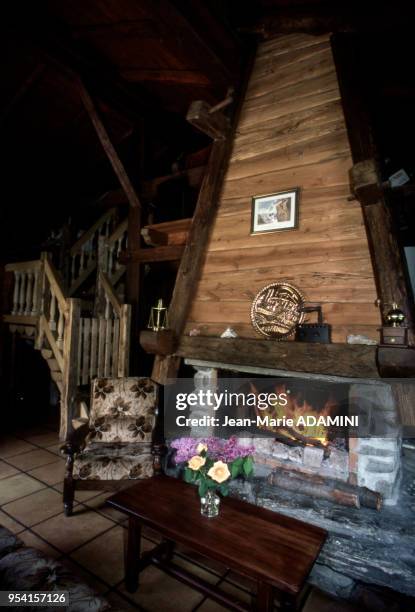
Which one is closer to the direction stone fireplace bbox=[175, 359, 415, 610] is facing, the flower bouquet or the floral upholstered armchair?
the flower bouquet

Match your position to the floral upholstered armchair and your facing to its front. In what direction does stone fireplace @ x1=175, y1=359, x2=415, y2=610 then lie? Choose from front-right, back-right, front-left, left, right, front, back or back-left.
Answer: front-left

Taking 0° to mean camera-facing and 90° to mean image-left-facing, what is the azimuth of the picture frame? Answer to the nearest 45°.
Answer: approximately 45°

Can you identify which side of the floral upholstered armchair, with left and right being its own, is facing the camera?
front

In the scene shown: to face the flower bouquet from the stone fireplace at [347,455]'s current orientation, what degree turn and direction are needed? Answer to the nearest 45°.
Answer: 0° — it already faces it
